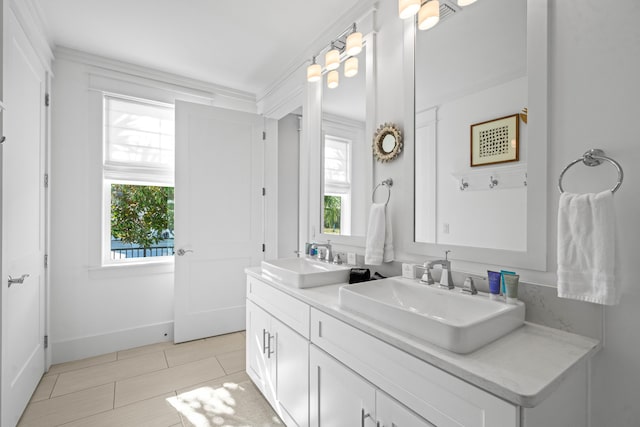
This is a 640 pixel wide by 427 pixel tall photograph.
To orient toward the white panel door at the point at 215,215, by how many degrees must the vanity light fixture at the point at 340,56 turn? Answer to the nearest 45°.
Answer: approximately 90° to its right

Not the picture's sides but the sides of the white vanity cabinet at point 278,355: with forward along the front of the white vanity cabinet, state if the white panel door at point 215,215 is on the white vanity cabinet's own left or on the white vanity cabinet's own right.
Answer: on the white vanity cabinet's own right

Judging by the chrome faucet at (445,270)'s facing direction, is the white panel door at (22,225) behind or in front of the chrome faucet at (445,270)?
in front

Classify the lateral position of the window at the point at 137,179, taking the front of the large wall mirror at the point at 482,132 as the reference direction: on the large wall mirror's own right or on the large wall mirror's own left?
on the large wall mirror's own right

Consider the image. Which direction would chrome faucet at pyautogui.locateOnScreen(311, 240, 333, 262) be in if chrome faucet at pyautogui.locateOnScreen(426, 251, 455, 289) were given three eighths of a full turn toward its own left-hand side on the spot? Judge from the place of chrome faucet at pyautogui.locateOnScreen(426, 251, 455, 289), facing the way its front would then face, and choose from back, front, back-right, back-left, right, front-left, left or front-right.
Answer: back-left

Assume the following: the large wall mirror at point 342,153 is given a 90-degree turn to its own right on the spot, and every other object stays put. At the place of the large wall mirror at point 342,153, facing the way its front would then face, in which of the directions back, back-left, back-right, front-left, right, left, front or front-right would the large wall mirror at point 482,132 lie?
back

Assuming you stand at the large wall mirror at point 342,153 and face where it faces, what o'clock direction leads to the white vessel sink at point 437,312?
The white vessel sink is roughly at 10 o'clock from the large wall mirror.

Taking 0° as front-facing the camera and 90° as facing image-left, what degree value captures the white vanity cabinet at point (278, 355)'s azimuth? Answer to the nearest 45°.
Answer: approximately 45°

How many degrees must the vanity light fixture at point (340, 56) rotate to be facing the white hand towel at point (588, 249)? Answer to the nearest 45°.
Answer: approximately 90° to its left

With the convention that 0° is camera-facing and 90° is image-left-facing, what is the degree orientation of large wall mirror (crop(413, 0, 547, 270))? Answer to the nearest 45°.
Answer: approximately 45°

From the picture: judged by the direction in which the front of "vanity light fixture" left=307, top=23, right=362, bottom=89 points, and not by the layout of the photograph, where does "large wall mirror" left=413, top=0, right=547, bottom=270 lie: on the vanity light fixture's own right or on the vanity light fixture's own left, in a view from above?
on the vanity light fixture's own left

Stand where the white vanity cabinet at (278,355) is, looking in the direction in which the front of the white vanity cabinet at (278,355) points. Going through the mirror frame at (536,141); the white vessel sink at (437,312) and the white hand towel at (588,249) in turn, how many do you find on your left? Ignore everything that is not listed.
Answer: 3

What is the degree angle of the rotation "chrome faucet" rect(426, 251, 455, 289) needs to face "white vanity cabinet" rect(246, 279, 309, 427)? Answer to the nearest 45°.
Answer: approximately 45° to its right
